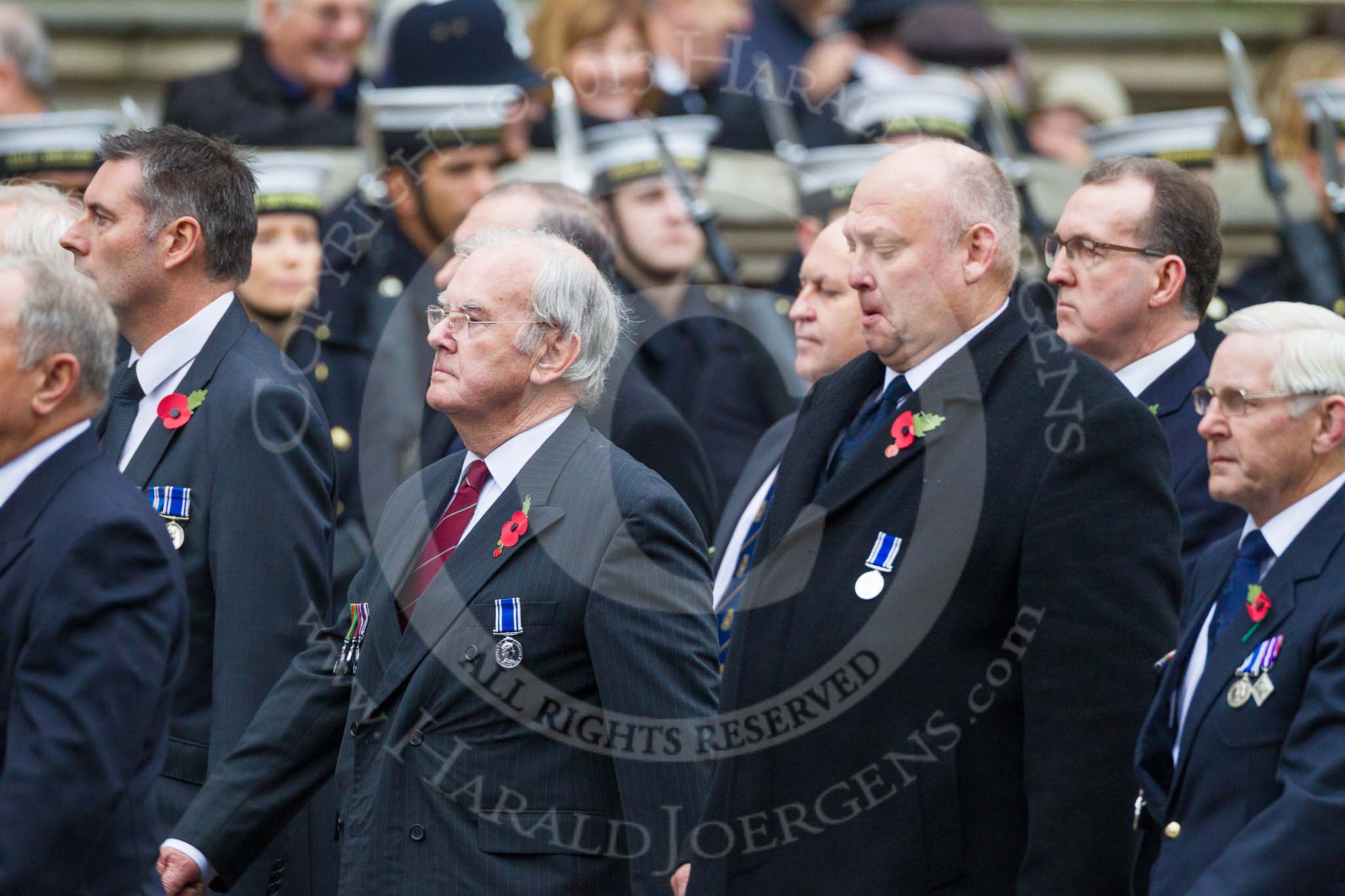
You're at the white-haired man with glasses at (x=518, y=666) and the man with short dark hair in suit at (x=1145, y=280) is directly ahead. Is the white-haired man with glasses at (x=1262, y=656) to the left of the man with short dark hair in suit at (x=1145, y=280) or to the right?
right

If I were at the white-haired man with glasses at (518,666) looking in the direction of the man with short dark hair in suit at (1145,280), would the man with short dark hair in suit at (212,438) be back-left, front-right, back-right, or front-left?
back-left

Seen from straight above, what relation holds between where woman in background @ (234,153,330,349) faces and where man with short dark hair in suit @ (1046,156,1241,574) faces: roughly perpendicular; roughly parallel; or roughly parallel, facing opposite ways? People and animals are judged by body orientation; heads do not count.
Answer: roughly perpendicular

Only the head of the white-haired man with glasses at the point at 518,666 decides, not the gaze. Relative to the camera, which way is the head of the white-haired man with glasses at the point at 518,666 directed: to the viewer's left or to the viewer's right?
to the viewer's left

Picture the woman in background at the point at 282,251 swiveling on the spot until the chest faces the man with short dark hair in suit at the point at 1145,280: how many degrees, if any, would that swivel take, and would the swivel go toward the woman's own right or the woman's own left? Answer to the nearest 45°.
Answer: approximately 45° to the woman's own left

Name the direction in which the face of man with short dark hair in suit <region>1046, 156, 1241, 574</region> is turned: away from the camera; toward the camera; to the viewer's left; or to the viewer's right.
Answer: to the viewer's left

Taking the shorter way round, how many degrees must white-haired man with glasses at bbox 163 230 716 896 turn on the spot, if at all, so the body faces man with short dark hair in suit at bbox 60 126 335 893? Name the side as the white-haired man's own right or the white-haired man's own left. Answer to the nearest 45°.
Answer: approximately 90° to the white-haired man's own right

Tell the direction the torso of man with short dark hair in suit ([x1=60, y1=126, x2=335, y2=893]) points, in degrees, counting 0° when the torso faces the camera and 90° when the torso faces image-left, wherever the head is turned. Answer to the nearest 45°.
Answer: approximately 90°

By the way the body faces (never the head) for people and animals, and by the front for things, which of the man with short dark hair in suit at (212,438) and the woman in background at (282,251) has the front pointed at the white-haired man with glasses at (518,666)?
the woman in background

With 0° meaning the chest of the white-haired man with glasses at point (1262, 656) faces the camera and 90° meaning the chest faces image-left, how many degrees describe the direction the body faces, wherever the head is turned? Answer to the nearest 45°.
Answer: approximately 45°

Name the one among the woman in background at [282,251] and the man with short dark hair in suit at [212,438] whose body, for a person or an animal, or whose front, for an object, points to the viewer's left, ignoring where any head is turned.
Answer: the man with short dark hair in suit

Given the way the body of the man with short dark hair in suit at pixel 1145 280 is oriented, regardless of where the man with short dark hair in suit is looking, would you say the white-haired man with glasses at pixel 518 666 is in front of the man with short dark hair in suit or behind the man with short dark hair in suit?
in front
